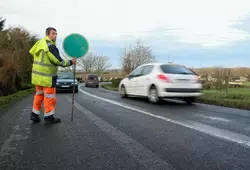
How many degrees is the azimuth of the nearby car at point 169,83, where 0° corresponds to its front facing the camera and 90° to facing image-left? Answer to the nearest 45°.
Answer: approximately 135°

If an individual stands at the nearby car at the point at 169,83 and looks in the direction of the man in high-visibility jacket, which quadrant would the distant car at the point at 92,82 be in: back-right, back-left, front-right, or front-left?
back-right

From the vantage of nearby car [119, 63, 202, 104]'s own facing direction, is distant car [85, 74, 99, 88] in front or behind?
in front

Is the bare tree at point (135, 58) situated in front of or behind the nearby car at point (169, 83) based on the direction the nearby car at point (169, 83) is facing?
in front

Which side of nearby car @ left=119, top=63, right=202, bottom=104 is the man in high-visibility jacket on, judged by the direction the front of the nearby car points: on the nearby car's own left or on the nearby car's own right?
on the nearby car's own left
